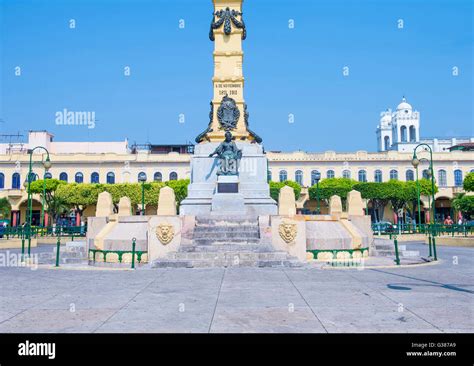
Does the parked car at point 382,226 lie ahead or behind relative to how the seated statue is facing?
behind

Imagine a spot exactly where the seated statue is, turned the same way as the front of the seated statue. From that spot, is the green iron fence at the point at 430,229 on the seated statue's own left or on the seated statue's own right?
on the seated statue's own left

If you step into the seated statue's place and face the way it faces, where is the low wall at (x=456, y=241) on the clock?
The low wall is roughly at 8 o'clock from the seated statue.

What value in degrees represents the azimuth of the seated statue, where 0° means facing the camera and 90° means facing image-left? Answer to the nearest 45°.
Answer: approximately 0°

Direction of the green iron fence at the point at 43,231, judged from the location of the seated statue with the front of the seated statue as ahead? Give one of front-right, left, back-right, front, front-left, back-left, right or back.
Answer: back-right
